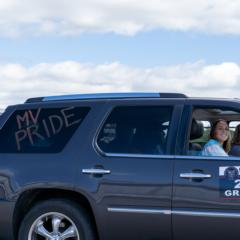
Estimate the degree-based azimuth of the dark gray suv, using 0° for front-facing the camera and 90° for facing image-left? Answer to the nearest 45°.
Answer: approximately 270°
